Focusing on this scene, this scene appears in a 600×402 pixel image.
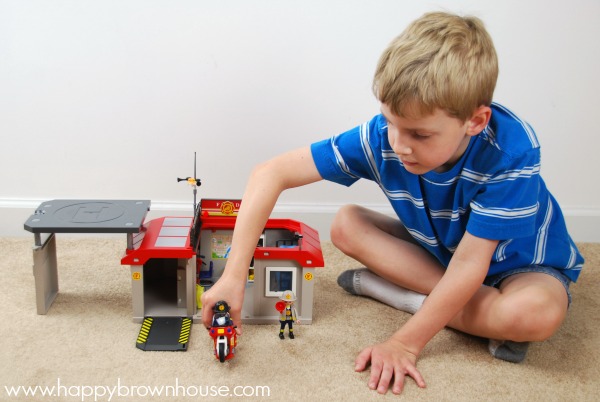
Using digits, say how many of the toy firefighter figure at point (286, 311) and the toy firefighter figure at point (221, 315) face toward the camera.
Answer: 2

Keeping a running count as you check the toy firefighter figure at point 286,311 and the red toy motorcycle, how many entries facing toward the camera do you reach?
2

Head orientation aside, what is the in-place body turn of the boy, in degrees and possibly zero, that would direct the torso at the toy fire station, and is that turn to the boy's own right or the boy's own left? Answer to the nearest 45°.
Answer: approximately 45° to the boy's own right

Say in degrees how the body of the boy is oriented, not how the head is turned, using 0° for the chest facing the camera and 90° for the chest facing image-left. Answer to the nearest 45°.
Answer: approximately 45°

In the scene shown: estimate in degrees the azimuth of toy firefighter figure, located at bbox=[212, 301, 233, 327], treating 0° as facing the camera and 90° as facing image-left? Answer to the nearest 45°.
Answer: approximately 0°

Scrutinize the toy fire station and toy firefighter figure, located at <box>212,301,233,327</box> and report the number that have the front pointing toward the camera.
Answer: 2
